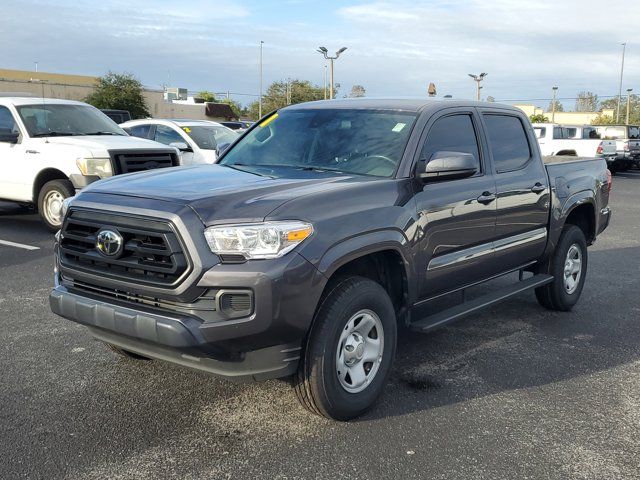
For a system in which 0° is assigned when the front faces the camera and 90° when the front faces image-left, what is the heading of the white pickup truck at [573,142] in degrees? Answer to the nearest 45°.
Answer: approximately 135°

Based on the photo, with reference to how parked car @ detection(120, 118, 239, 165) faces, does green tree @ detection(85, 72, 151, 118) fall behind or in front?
behind

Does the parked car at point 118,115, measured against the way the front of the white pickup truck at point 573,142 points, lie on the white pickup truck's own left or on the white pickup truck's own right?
on the white pickup truck's own left

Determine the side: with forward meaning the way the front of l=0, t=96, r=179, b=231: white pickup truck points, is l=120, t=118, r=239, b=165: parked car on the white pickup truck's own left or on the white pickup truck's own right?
on the white pickup truck's own left

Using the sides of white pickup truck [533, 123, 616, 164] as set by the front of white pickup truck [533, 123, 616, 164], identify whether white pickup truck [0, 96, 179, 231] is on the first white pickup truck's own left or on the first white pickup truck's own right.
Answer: on the first white pickup truck's own left

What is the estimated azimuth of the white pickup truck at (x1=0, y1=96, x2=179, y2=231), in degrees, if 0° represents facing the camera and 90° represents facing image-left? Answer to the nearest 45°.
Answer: approximately 315°

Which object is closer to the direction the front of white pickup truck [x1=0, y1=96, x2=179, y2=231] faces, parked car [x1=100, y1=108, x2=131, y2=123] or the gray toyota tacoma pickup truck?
the gray toyota tacoma pickup truck

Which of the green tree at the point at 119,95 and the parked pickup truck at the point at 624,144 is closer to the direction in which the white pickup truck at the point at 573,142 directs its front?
the green tree

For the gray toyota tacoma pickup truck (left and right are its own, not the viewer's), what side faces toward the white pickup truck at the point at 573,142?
back

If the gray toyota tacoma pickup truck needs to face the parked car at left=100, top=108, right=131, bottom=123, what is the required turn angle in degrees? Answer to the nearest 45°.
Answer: approximately 135° to its right

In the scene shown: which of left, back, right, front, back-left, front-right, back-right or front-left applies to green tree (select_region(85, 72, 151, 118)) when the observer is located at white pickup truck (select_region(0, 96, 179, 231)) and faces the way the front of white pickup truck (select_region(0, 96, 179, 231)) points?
back-left

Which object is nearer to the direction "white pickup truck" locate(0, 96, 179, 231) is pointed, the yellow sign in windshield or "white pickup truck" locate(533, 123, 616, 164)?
the yellow sign in windshield
